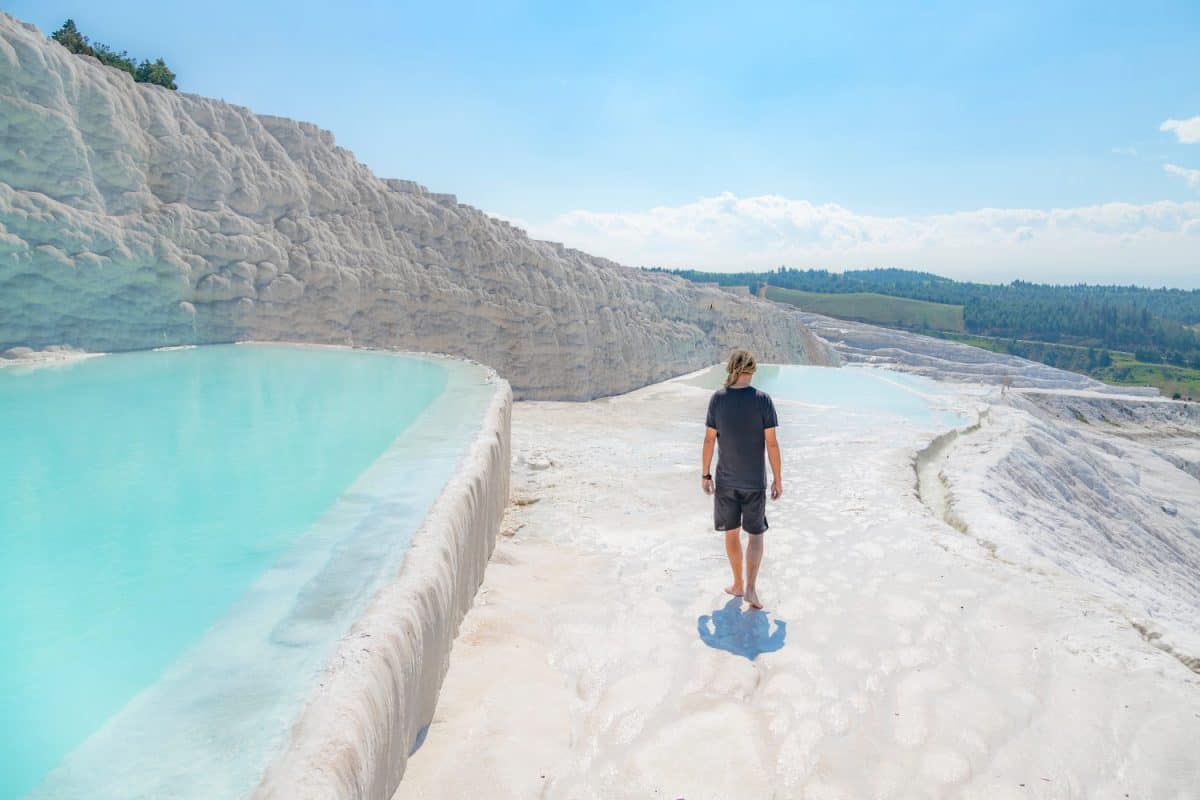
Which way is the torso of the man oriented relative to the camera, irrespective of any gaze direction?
away from the camera

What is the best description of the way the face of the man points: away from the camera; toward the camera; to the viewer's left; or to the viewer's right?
away from the camera

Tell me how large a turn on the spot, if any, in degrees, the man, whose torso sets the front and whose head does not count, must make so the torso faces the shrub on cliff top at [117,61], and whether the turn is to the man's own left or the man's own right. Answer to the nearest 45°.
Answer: approximately 45° to the man's own left

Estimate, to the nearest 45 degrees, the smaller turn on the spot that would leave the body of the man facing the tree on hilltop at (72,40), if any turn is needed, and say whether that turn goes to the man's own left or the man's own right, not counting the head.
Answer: approximately 45° to the man's own left

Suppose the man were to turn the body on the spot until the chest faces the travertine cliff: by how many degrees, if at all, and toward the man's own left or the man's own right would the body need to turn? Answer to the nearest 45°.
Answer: approximately 45° to the man's own left

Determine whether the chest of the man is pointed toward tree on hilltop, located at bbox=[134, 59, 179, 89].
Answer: no
